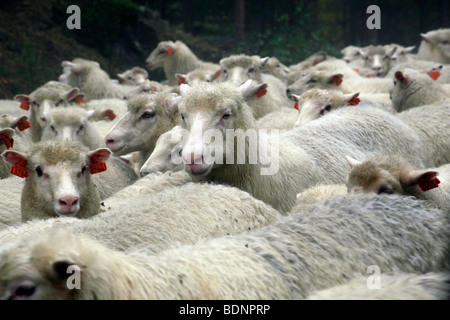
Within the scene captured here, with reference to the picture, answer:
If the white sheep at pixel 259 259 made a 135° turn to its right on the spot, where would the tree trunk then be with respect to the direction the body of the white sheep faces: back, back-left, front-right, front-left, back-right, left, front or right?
front-left

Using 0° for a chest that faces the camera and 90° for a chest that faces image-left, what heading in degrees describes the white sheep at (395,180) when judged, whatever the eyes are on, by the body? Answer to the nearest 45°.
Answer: approximately 45°

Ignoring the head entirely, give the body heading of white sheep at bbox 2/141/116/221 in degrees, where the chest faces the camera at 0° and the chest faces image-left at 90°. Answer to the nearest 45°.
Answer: approximately 0°

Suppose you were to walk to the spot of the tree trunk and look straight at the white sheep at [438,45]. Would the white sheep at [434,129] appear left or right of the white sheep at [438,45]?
right

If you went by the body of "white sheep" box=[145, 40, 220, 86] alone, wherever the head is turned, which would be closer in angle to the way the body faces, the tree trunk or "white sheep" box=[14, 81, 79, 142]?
the white sheep

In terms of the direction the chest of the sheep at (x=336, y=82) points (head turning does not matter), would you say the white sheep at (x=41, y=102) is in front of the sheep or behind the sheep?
in front

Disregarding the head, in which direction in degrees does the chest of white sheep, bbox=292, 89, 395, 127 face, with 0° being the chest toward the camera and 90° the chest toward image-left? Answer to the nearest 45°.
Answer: approximately 45°

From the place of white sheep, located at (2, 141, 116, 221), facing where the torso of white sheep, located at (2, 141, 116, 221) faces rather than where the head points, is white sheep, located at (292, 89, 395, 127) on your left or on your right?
on your left

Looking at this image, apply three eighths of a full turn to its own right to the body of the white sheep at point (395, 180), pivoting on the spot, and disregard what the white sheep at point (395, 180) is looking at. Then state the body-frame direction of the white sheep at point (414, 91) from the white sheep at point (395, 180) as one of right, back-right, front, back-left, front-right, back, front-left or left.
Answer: front

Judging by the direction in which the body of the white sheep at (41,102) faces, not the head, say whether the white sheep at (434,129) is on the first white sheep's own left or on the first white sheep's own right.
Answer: on the first white sheep's own left

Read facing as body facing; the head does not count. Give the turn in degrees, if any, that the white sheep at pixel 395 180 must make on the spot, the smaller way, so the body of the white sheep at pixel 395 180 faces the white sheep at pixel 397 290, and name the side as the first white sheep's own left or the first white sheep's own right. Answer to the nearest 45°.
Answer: approximately 45° to the first white sheep's own left
